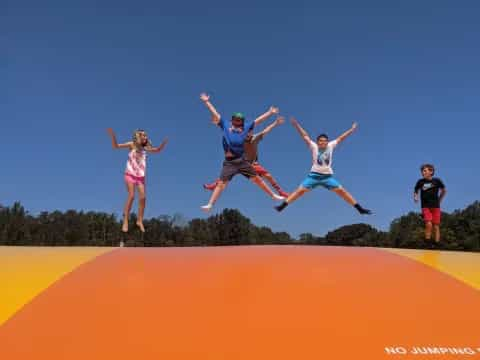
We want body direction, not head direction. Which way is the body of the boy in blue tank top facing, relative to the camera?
toward the camera

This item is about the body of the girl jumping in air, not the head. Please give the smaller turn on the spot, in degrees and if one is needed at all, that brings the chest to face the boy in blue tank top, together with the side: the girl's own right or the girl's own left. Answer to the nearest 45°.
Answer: approximately 45° to the girl's own left

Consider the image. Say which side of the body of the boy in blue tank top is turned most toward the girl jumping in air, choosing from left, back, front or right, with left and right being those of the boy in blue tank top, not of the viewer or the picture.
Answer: right

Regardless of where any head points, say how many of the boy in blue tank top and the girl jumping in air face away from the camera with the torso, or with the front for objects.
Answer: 0
